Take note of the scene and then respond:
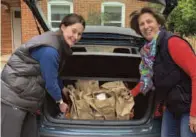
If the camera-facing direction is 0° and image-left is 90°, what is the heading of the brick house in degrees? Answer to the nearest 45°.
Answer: approximately 0°

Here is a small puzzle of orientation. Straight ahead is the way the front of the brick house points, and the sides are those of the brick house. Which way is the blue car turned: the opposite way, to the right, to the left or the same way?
the opposite way

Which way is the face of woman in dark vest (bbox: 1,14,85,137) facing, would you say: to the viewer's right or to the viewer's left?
to the viewer's right

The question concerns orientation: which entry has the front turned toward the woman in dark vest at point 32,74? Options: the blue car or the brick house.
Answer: the brick house

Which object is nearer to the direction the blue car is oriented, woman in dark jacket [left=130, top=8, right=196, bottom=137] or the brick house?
the brick house

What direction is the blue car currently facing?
away from the camera

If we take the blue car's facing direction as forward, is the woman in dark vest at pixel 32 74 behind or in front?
behind

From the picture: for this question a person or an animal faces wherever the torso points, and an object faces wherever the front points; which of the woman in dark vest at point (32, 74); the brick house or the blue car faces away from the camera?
the blue car

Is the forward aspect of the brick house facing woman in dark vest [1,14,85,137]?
yes

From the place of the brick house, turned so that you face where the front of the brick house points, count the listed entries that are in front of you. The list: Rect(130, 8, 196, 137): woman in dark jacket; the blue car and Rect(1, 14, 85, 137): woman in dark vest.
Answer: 3
